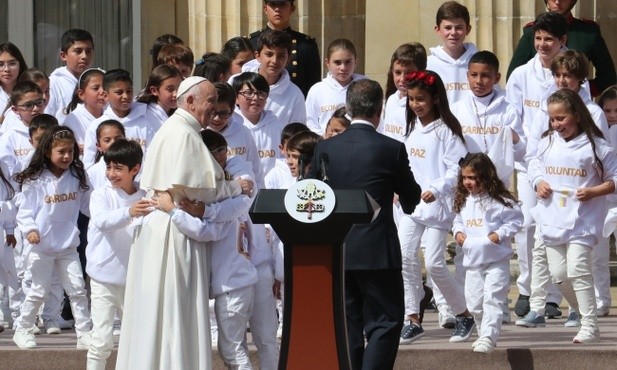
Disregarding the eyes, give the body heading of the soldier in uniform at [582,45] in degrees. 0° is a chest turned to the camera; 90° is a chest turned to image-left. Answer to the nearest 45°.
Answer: approximately 0°

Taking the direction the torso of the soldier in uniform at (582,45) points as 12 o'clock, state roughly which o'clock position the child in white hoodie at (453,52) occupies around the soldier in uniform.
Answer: The child in white hoodie is roughly at 2 o'clock from the soldier in uniform.

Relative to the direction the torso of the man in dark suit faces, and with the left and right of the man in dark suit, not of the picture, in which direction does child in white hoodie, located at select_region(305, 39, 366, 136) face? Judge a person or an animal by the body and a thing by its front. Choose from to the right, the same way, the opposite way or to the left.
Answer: the opposite way

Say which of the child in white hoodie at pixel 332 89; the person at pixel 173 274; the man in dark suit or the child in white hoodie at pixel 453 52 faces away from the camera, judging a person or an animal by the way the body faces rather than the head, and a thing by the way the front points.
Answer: the man in dark suit

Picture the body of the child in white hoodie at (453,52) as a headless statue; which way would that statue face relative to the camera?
toward the camera

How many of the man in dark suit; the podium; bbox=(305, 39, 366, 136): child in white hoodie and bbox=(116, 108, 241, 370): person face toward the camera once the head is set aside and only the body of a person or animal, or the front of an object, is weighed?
2

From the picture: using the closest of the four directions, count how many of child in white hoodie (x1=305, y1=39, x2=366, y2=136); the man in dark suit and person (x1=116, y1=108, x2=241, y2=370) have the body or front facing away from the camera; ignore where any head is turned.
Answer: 1

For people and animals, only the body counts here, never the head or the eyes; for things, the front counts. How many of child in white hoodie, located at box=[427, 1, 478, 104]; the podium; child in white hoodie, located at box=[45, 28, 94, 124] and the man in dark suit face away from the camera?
1

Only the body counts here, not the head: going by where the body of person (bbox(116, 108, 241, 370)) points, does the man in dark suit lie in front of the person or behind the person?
in front

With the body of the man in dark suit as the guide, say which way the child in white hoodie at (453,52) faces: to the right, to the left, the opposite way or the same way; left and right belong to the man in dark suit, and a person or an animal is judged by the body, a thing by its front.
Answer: the opposite way

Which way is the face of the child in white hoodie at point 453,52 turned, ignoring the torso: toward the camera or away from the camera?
toward the camera

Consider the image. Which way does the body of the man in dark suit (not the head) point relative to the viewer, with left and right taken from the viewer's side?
facing away from the viewer

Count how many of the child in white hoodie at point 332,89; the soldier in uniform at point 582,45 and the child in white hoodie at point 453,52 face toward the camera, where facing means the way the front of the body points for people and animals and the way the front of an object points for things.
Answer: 3
